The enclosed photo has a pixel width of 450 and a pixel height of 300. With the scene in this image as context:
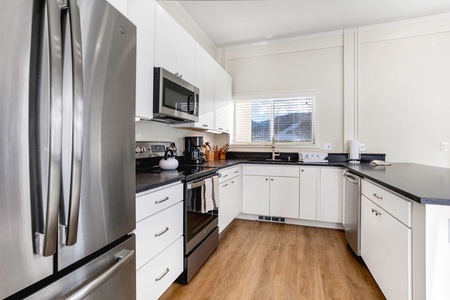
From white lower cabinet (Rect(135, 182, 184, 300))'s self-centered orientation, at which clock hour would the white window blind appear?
The white window blind is roughly at 9 o'clock from the white lower cabinet.

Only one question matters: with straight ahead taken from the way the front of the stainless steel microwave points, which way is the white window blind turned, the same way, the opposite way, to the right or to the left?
to the right

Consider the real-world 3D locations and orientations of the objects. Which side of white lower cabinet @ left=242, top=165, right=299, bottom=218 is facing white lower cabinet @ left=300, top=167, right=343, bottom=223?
left

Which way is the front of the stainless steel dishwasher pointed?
to the viewer's left

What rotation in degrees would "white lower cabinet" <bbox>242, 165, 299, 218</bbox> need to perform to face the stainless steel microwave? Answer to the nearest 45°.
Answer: approximately 45° to its right

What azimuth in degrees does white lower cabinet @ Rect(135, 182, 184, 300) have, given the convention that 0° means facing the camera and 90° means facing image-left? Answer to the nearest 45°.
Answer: approximately 315°

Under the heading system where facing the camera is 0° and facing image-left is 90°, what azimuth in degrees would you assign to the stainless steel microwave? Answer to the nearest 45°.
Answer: approximately 315°

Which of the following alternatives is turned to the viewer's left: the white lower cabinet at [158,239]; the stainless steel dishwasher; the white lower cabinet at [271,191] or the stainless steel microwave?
the stainless steel dishwasher
